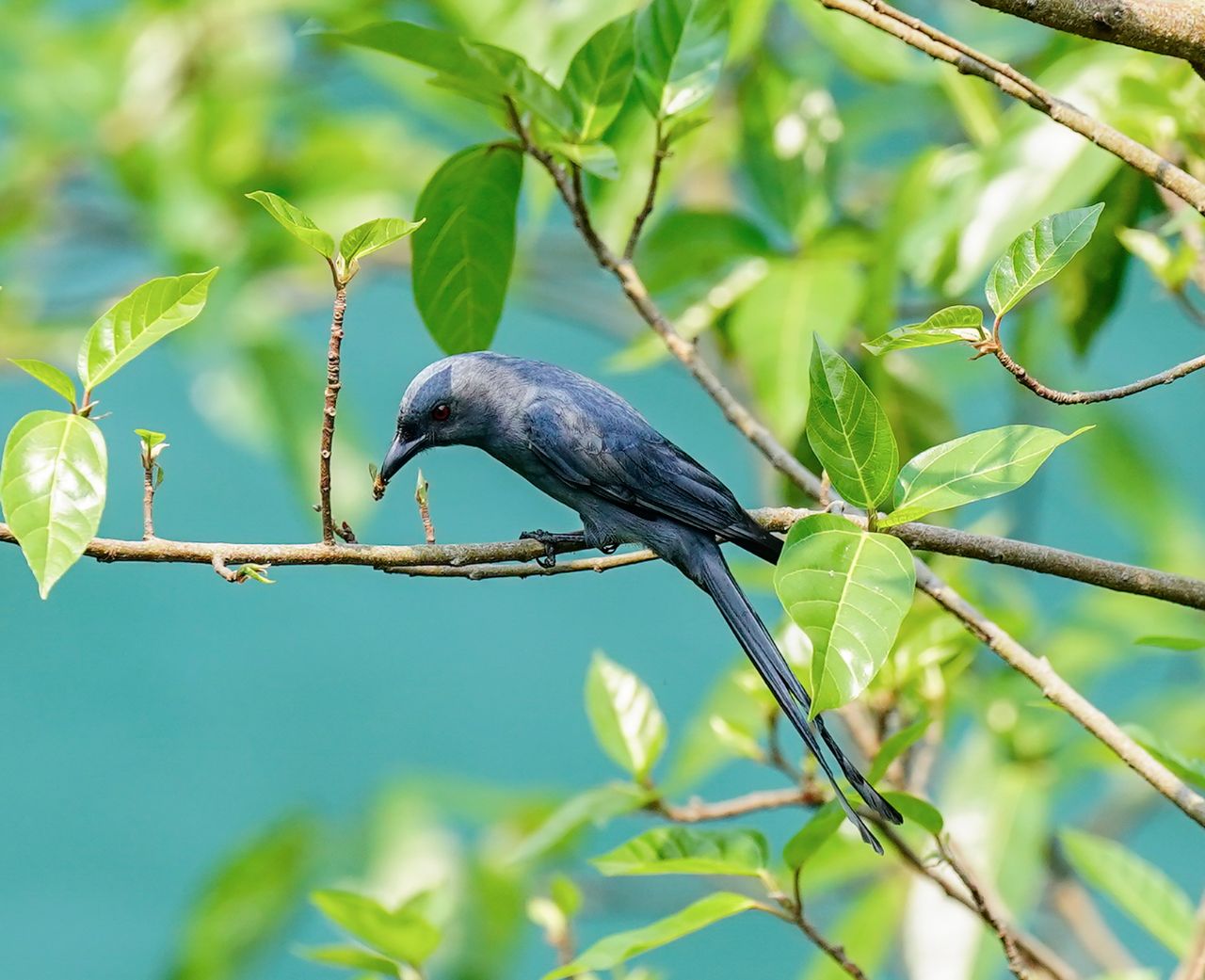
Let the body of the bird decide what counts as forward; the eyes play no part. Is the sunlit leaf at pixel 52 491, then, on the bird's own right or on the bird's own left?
on the bird's own left

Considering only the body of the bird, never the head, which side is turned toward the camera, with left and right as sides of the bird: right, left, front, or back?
left

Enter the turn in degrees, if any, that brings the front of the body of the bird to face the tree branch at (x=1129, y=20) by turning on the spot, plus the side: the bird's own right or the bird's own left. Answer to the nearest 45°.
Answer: approximately 135° to the bird's own left

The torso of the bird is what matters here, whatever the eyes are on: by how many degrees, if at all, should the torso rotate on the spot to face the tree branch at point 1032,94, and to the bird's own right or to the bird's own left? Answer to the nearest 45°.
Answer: approximately 135° to the bird's own left
